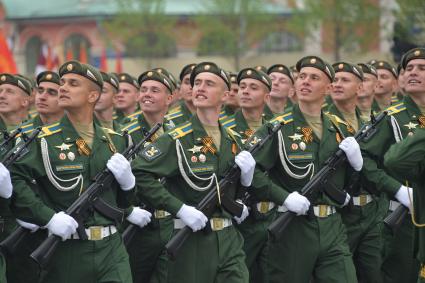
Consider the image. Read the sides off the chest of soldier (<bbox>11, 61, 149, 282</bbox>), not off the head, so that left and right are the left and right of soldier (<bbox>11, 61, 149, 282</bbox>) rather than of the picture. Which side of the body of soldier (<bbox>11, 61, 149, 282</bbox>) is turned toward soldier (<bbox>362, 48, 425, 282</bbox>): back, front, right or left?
left

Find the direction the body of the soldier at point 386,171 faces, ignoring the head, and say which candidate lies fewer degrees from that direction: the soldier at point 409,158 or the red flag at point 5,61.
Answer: the soldier

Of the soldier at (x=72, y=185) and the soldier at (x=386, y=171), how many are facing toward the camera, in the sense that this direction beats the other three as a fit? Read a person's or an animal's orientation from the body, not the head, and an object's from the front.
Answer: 2

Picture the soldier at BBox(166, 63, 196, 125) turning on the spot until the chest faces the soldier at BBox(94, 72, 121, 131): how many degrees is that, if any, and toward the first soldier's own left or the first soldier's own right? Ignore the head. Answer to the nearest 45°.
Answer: approximately 135° to the first soldier's own right

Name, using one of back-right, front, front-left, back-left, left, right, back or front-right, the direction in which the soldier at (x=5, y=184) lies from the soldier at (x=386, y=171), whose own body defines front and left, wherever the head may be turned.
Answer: front-right

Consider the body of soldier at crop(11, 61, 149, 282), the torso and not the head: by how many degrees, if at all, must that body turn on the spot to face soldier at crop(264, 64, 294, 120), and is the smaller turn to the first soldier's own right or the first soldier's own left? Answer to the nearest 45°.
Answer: approximately 135° to the first soldier's own left

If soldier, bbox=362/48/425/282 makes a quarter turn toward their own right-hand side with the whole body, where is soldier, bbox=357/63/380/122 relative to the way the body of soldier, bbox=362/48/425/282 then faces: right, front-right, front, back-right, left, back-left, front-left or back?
right

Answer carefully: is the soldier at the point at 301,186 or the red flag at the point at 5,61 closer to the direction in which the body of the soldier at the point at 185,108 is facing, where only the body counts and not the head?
the soldier
